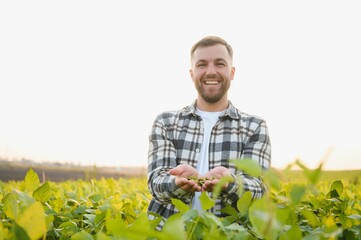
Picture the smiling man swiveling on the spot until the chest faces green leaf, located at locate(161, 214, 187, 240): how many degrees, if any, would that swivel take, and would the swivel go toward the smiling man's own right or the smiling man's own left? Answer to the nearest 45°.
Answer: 0° — they already face it

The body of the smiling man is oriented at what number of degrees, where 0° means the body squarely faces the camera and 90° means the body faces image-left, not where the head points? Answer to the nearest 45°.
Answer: approximately 0°
